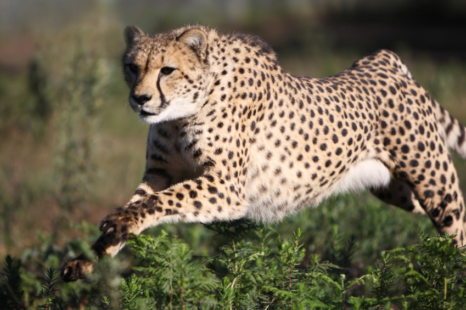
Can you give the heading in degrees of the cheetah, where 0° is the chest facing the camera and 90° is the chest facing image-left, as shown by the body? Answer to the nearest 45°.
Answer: approximately 45°
